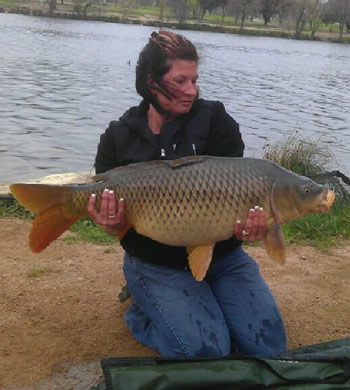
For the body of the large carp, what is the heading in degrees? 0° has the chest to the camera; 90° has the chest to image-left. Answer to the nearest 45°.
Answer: approximately 270°
